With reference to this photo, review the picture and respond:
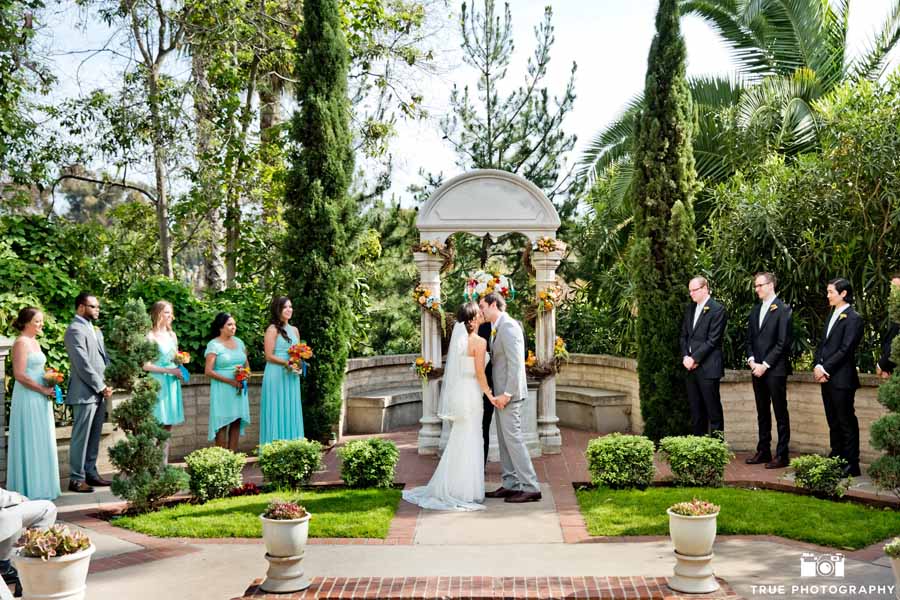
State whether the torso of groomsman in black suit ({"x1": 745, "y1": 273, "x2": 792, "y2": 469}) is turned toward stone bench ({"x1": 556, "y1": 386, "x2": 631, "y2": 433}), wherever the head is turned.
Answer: no

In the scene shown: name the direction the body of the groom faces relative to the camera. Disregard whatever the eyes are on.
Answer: to the viewer's left

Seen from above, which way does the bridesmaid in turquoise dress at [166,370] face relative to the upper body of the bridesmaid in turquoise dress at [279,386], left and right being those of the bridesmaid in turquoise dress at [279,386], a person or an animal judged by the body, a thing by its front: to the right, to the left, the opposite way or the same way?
the same way

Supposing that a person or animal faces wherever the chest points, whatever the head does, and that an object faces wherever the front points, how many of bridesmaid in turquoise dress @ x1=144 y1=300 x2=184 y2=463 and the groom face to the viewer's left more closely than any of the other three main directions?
1

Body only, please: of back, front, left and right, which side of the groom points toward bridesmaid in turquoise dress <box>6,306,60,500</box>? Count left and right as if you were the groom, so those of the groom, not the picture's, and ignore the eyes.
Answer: front

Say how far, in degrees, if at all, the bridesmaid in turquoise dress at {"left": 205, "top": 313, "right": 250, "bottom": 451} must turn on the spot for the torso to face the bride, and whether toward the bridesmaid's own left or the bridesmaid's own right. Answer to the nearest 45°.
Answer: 0° — they already face them

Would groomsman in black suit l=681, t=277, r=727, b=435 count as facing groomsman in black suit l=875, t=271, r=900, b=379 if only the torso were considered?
no

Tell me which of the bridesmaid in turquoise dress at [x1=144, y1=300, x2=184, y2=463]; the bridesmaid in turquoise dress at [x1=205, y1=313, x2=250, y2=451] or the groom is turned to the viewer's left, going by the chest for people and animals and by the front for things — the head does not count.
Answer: the groom

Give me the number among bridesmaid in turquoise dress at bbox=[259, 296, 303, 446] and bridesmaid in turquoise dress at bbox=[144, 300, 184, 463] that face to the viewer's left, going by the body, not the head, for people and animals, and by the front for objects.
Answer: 0

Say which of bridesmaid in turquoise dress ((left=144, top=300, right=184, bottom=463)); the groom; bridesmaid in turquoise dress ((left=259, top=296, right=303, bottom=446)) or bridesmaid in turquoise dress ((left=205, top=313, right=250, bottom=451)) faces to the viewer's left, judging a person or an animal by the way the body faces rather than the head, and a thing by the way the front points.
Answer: the groom

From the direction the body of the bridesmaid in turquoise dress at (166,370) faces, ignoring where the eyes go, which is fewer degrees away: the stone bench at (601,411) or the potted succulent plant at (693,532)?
the potted succulent plant

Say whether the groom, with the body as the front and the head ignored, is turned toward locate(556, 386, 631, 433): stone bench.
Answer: no

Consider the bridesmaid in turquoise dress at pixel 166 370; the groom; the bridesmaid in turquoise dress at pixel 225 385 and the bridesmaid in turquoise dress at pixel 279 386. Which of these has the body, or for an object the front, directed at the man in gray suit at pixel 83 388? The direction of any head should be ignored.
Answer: the groom

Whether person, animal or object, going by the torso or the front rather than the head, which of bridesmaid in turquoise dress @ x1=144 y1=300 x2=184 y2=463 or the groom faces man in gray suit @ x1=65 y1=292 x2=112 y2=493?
the groom

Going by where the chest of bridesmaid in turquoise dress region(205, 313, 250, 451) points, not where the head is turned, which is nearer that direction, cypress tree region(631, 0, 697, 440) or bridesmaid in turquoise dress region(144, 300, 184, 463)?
the cypress tree

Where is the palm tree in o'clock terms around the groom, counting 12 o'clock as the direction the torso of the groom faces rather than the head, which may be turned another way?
The palm tree is roughly at 4 o'clock from the groom.

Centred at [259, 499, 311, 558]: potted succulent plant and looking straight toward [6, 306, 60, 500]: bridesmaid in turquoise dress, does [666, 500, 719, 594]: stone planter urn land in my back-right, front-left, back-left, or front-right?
back-right

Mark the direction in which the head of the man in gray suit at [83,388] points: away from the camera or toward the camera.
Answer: toward the camera

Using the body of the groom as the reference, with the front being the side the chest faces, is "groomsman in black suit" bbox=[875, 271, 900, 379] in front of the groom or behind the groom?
behind

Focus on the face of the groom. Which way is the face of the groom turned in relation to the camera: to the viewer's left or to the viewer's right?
to the viewer's left
